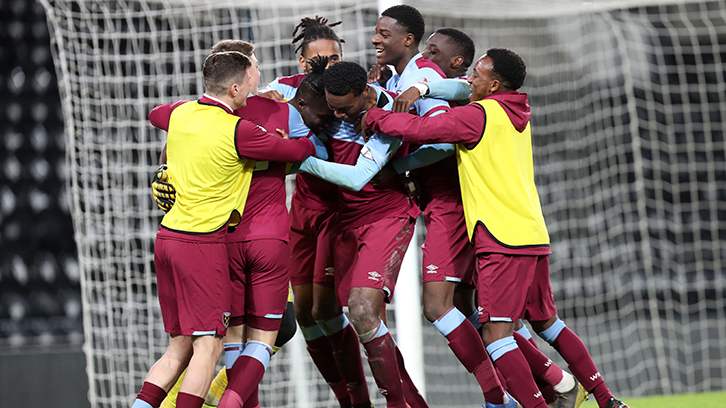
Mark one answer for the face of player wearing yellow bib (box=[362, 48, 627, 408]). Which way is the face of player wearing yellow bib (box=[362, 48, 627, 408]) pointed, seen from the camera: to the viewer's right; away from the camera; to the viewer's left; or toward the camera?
to the viewer's left

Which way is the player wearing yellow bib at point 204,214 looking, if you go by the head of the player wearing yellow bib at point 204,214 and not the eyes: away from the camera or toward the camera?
away from the camera

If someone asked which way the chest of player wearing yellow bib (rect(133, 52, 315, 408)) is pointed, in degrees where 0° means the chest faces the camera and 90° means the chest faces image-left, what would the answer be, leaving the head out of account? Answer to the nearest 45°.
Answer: approximately 225°

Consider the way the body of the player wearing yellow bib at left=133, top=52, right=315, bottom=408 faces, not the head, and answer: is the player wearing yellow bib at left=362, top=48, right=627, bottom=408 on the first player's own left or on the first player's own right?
on the first player's own right
